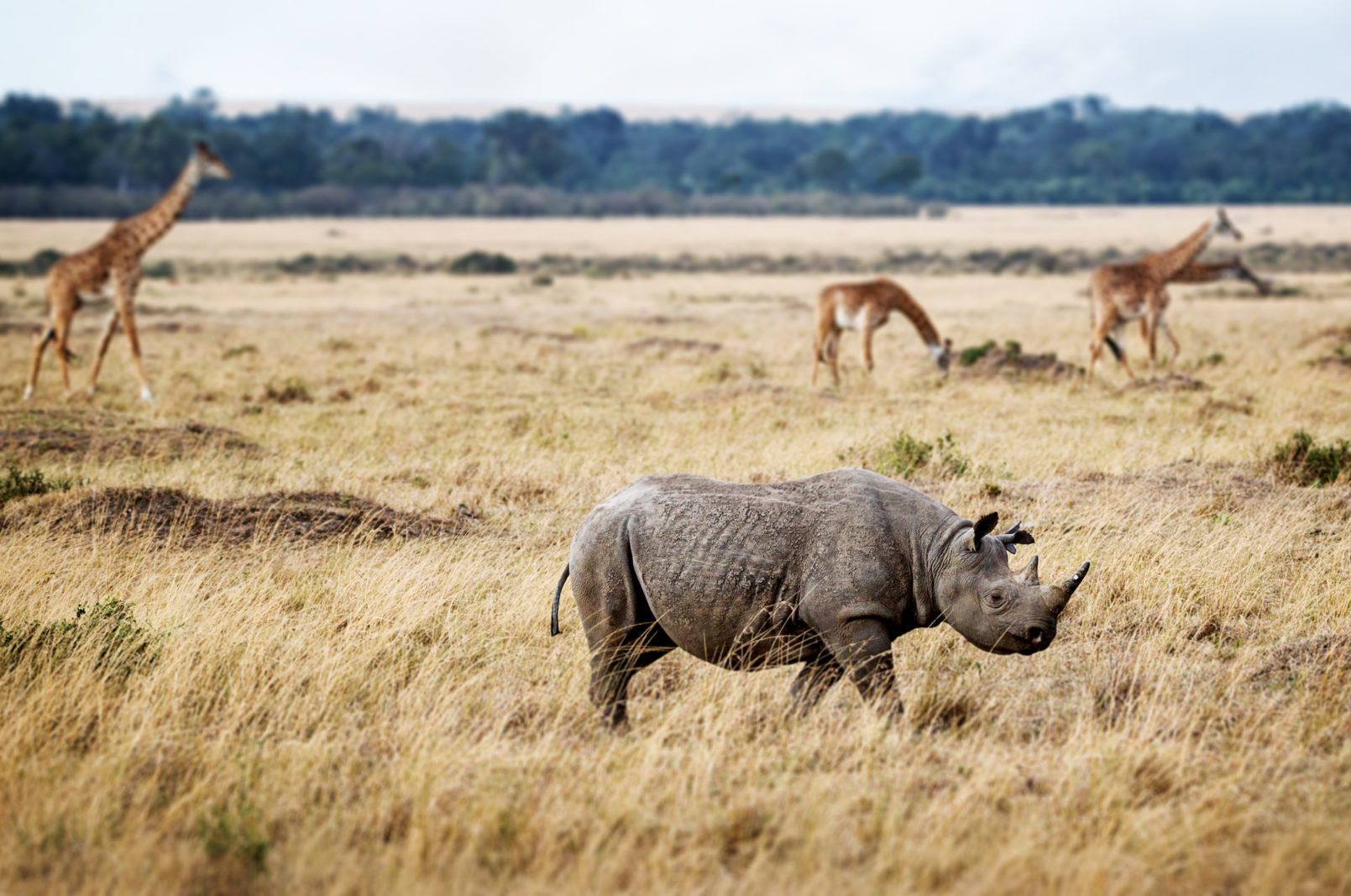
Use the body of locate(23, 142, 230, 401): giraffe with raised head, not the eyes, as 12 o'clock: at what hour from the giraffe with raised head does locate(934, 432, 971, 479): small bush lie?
The small bush is roughly at 2 o'clock from the giraffe with raised head.

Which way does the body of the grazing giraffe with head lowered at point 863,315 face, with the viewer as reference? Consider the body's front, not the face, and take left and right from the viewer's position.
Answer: facing to the right of the viewer

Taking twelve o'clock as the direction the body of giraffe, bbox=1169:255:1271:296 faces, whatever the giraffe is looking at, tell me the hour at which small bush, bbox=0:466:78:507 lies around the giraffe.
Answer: The small bush is roughly at 4 o'clock from the giraffe.

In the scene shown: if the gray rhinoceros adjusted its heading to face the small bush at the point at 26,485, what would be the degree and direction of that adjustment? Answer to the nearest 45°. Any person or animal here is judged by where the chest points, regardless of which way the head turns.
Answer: approximately 135° to its left

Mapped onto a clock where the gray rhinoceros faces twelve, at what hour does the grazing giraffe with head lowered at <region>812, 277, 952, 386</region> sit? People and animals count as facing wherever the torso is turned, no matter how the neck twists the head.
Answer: The grazing giraffe with head lowered is roughly at 9 o'clock from the gray rhinoceros.

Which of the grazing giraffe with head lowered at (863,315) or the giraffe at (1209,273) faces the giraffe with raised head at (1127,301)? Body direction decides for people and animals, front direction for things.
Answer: the grazing giraffe with head lowered

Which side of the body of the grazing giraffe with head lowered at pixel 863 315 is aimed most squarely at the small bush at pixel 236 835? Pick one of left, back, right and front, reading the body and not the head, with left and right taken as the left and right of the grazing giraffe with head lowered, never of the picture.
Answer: right

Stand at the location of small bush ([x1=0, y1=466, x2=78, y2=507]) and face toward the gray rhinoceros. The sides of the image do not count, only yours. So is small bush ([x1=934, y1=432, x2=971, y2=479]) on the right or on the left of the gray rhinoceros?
left

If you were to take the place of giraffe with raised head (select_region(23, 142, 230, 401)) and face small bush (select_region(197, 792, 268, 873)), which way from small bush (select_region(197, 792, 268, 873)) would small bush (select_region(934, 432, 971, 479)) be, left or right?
left

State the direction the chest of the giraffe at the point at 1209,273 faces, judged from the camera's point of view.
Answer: to the viewer's right

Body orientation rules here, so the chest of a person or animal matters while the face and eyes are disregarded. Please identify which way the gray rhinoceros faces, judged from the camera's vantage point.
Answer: facing to the right of the viewer

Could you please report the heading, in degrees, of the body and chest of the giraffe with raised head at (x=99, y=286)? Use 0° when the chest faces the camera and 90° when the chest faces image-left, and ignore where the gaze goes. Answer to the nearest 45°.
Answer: approximately 270°
